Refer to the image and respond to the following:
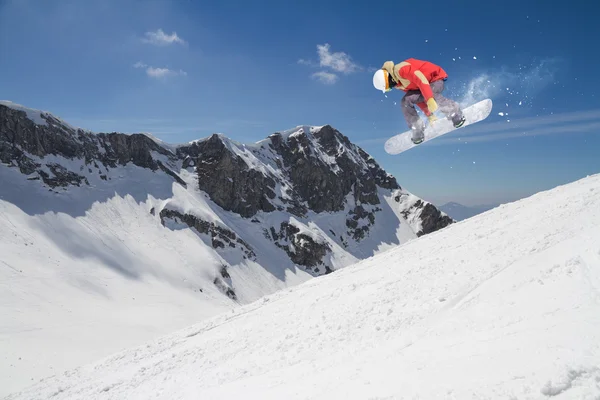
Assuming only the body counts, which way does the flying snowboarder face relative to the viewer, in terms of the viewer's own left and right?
facing the viewer and to the left of the viewer
